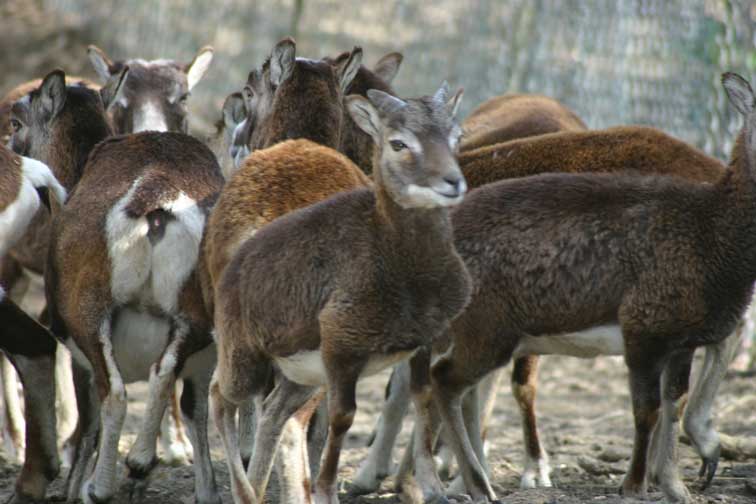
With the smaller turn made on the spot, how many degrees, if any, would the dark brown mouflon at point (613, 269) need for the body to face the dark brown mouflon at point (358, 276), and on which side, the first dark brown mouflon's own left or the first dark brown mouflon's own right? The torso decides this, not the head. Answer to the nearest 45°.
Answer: approximately 135° to the first dark brown mouflon's own right

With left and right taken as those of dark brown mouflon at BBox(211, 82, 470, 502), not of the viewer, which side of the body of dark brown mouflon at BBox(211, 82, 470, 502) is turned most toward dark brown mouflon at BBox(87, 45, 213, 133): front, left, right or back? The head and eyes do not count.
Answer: back

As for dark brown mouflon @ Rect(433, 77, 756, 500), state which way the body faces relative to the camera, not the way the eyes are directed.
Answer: to the viewer's right

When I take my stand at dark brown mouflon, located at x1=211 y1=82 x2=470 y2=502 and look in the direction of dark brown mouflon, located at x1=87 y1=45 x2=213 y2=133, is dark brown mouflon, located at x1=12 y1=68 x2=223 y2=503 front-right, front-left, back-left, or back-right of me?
front-left

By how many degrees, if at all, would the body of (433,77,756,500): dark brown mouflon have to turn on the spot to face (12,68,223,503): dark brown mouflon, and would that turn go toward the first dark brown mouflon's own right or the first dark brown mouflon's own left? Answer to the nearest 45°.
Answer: approximately 180°

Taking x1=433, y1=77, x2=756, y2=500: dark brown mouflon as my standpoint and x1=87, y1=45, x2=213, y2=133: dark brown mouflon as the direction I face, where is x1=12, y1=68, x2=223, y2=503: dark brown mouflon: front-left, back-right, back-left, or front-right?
front-left

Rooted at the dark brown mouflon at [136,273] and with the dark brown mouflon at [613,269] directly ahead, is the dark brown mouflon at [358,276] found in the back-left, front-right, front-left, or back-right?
front-right

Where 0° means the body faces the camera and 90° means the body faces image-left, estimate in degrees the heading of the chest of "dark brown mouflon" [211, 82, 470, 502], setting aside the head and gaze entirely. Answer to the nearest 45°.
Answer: approximately 315°

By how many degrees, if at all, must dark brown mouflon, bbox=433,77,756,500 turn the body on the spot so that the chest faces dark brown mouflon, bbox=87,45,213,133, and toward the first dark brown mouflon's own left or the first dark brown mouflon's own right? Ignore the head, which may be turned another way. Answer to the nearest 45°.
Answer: approximately 135° to the first dark brown mouflon's own left
